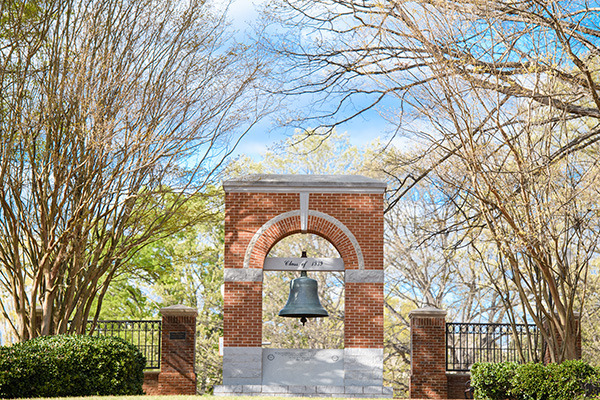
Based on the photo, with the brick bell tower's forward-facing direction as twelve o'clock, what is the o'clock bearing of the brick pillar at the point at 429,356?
The brick pillar is roughly at 8 o'clock from the brick bell tower.

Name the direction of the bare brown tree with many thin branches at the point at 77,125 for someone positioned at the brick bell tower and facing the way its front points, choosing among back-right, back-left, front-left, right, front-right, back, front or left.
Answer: right

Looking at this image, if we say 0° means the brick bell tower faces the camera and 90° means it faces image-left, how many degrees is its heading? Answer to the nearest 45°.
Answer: approximately 0°

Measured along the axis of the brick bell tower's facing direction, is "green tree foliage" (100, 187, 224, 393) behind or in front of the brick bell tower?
behind

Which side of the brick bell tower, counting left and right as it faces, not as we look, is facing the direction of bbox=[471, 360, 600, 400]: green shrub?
left

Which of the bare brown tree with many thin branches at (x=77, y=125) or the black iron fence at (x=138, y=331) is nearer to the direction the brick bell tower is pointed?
the bare brown tree with many thin branches

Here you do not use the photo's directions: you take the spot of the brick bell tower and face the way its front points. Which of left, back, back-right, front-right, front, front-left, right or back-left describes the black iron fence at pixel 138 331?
back-right
